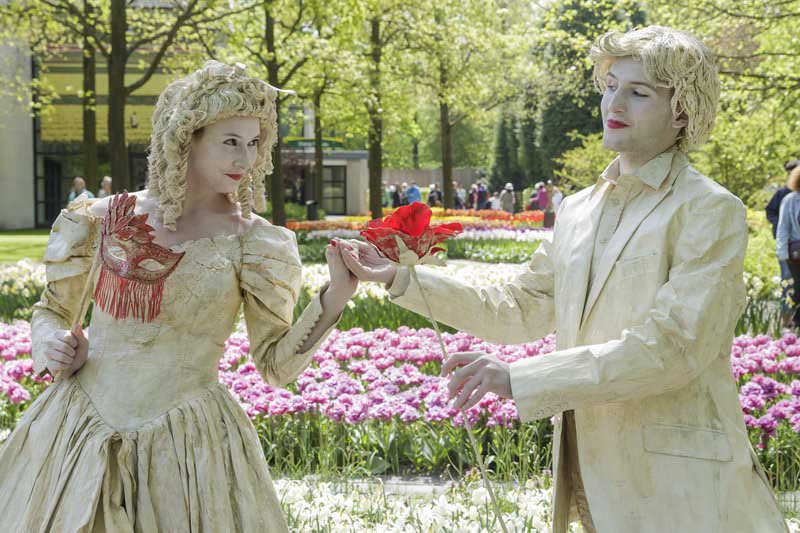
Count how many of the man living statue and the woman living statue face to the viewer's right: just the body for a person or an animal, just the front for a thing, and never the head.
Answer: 0

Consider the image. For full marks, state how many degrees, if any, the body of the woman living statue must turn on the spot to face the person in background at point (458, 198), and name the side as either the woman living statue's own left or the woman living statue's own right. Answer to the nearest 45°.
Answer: approximately 180°

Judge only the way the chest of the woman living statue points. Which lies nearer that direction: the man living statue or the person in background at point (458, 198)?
the man living statue

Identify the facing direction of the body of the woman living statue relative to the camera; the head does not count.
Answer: toward the camera

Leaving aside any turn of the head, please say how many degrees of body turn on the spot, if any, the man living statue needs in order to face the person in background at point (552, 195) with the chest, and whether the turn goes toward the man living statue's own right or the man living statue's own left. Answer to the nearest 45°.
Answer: approximately 135° to the man living statue's own right

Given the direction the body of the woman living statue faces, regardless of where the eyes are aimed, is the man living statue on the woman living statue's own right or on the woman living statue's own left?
on the woman living statue's own left

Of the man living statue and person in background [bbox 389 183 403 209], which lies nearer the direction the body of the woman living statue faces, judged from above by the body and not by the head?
the man living statue

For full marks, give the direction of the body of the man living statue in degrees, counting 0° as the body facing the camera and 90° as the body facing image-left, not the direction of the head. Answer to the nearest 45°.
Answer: approximately 45°

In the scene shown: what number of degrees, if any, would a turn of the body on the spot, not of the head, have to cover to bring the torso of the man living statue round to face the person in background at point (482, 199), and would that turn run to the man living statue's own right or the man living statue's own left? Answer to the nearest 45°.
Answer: approximately 135° to the man living statue's own right

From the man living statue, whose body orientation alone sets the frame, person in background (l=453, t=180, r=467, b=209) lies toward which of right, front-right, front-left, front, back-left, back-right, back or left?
back-right

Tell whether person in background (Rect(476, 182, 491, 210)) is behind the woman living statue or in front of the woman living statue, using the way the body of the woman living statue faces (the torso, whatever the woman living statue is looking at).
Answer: behind
